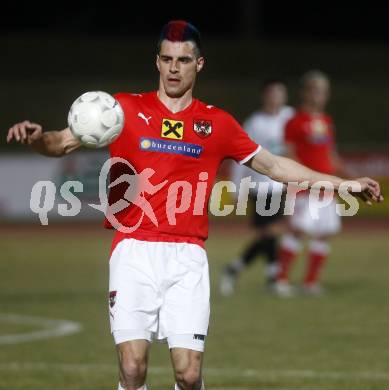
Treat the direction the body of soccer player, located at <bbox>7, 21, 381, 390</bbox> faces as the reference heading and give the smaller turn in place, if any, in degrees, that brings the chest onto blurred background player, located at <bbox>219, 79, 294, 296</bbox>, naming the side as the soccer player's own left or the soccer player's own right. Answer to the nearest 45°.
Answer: approximately 180°

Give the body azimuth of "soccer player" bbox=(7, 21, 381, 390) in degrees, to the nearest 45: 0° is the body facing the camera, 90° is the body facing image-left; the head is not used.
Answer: approximately 0°

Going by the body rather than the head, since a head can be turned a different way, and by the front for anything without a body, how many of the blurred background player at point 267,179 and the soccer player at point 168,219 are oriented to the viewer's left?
0

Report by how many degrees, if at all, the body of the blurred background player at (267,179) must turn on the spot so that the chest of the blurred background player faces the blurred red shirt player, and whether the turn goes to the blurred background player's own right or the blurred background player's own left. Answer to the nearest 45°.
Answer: approximately 45° to the blurred background player's own left

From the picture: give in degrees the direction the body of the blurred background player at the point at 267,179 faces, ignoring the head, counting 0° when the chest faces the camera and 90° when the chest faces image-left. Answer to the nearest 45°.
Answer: approximately 315°
